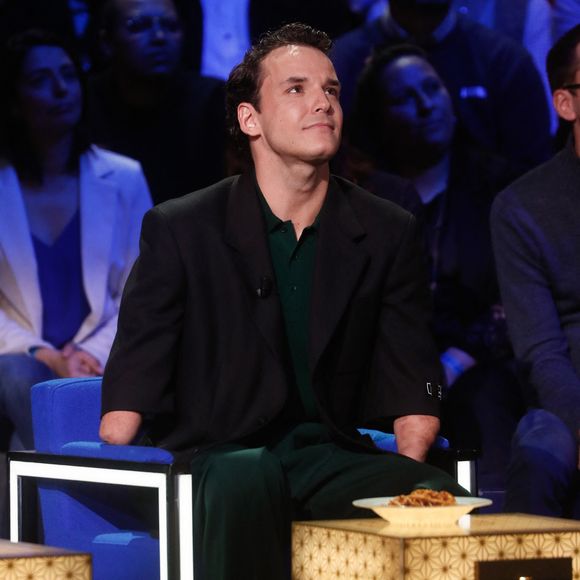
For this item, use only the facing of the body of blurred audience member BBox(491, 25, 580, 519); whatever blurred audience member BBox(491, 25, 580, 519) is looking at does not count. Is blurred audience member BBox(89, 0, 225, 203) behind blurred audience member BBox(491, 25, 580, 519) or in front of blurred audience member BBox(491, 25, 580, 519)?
behind

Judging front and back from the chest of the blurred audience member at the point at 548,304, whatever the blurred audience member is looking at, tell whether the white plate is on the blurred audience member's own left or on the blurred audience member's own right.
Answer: on the blurred audience member's own right

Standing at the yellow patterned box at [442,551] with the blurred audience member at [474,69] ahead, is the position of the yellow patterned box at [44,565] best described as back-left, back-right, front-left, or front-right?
back-left

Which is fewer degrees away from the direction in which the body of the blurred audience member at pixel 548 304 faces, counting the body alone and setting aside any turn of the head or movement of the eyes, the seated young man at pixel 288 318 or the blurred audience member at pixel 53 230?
the seated young man

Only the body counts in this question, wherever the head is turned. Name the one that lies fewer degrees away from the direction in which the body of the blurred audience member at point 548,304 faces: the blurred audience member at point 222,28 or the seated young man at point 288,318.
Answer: the seated young man

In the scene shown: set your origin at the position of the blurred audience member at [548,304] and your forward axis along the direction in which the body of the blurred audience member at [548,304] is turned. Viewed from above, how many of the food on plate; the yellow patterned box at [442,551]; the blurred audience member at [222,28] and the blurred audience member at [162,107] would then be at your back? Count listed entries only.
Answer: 2

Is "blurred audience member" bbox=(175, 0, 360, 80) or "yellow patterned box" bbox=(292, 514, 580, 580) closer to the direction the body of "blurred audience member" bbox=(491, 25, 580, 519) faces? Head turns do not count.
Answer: the yellow patterned box

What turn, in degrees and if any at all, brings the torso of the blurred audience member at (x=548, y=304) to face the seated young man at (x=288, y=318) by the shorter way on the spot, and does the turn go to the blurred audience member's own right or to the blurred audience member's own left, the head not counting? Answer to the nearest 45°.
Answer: approximately 90° to the blurred audience member's own right
